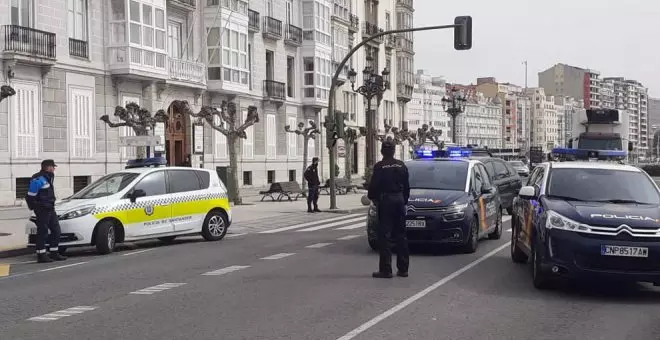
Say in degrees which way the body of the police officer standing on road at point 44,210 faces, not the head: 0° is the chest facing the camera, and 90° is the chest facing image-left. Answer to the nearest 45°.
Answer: approximately 270°

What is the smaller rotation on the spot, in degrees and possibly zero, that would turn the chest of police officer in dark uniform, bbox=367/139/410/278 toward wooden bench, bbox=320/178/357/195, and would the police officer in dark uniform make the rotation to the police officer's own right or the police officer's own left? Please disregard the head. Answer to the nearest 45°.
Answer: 0° — they already face it

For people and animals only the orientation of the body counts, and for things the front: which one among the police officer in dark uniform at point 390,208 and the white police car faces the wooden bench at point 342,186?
the police officer in dark uniform

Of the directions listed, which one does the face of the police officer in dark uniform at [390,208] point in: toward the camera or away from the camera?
away from the camera

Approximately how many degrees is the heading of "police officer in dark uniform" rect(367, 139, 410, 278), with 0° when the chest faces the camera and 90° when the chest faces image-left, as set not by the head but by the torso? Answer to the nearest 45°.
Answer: approximately 180°
